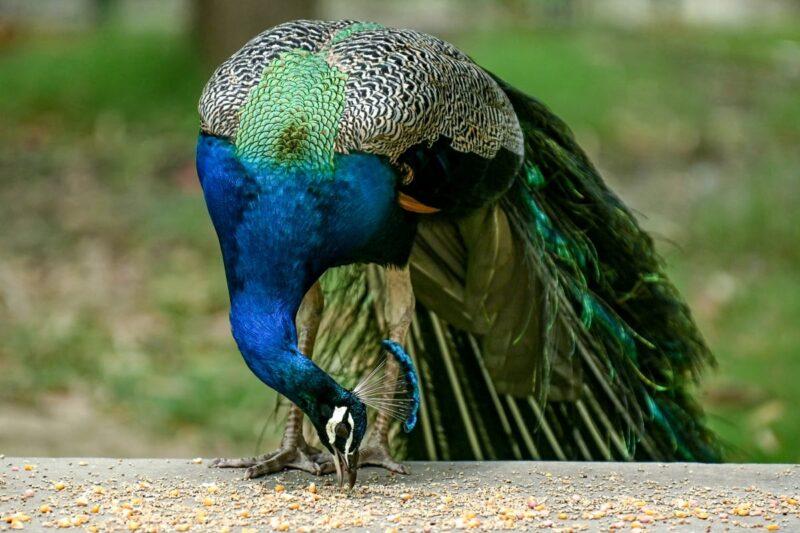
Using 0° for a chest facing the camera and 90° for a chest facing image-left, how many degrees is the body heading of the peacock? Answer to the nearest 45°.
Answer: approximately 45°
